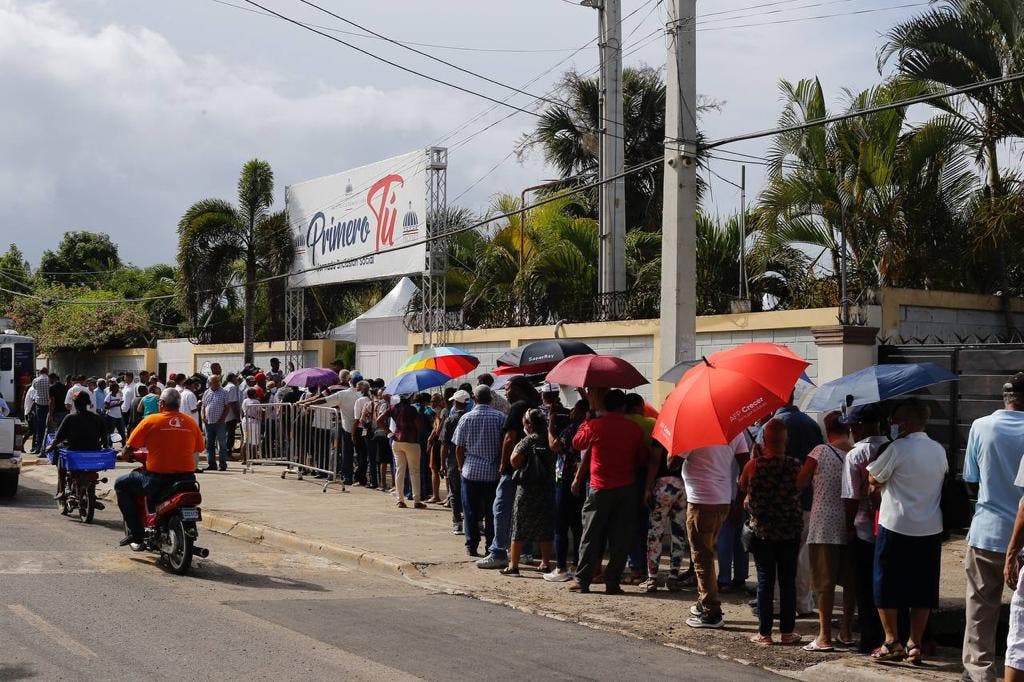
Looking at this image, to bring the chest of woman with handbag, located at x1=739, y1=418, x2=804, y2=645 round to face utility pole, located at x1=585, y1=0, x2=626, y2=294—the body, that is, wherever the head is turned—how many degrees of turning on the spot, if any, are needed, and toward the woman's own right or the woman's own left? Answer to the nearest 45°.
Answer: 0° — they already face it

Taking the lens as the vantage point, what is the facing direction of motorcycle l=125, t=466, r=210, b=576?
facing away from the viewer and to the left of the viewer

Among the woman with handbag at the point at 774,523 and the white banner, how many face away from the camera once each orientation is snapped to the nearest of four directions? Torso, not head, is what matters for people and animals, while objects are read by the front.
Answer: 1

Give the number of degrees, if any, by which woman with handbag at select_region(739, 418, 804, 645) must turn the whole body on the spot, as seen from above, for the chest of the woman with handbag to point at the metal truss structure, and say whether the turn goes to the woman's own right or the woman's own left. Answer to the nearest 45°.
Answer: approximately 45° to the woman's own left

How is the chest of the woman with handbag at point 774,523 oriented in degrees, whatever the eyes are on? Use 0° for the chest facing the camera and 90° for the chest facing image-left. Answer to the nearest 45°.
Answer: approximately 180°

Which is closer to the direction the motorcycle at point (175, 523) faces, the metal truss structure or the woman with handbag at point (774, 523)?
the metal truss structure

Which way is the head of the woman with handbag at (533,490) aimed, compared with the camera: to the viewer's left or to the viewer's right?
to the viewer's left

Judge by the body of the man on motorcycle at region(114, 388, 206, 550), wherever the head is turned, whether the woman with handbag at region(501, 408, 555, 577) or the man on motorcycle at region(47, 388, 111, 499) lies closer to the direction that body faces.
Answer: the man on motorcycle

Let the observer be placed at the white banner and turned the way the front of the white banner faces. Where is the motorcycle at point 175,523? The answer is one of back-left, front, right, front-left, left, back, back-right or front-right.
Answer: front-left

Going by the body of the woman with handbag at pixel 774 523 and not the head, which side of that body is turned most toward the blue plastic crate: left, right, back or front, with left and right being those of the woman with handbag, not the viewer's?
left

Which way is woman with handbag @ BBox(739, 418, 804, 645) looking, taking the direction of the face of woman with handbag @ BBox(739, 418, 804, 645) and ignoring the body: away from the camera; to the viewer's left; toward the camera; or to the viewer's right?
away from the camera

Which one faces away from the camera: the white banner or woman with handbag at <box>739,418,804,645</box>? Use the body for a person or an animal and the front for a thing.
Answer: the woman with handbag

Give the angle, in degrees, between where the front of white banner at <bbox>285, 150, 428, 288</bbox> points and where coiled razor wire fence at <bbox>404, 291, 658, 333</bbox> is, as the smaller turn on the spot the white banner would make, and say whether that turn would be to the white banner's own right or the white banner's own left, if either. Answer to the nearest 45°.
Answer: approximately 90° to the white banner's own left

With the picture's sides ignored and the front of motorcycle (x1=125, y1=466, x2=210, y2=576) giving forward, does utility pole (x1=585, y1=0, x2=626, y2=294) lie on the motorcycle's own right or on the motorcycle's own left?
on the motorcycle's own right

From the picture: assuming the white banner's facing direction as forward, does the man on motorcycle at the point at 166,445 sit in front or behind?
in front

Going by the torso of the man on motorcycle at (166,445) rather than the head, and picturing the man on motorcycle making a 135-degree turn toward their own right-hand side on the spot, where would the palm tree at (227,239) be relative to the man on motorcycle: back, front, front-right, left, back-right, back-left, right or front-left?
left

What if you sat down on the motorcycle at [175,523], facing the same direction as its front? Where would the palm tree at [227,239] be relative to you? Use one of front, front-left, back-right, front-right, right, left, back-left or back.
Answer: front-right
